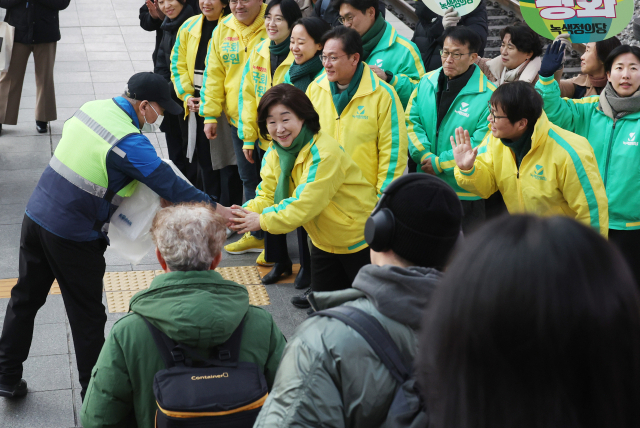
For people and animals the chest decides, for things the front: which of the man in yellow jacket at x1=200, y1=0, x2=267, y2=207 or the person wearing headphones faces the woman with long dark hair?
the man in yellow jacket

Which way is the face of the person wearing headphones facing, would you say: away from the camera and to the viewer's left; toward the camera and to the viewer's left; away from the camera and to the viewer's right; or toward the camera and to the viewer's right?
away from the camera and to the viewer's left

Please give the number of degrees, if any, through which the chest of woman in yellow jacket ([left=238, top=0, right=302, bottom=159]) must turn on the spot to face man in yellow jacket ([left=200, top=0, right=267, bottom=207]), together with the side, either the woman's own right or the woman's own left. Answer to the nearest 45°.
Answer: approximately 90° to the woman's own right

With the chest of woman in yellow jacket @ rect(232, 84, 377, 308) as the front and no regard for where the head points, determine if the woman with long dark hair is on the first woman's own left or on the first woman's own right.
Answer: on the first woman's own left

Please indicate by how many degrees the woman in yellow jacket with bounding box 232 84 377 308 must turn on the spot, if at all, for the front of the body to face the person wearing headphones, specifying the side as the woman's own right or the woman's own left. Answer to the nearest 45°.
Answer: approximately 45° to the woman's own left

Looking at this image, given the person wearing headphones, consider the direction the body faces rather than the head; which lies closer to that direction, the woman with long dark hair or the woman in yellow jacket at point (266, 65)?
the woman in yellow jacket

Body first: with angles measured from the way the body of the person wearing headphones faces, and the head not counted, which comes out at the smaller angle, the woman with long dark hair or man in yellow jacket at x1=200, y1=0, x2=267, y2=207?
the man in yellow jacket

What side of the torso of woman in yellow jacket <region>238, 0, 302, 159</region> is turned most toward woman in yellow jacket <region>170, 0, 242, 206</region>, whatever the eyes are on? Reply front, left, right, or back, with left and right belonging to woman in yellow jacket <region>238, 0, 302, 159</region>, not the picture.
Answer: right

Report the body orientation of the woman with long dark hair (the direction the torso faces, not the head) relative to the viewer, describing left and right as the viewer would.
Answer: facing away from the viewer

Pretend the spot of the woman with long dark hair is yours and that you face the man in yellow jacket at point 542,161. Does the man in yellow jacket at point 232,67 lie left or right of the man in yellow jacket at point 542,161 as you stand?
left

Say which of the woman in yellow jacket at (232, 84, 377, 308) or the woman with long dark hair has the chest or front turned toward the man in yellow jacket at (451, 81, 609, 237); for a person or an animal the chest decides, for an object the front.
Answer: the woman with long dark hair

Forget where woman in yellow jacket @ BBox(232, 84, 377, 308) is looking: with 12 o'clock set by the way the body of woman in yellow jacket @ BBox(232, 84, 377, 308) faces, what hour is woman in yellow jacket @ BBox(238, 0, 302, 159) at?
woman in yellow jacket @ BBox(238, 0, 302, 159) is roughly at 4 o'clock from woman in yellow jacket @ BBox(232, 84, 377, 308).
